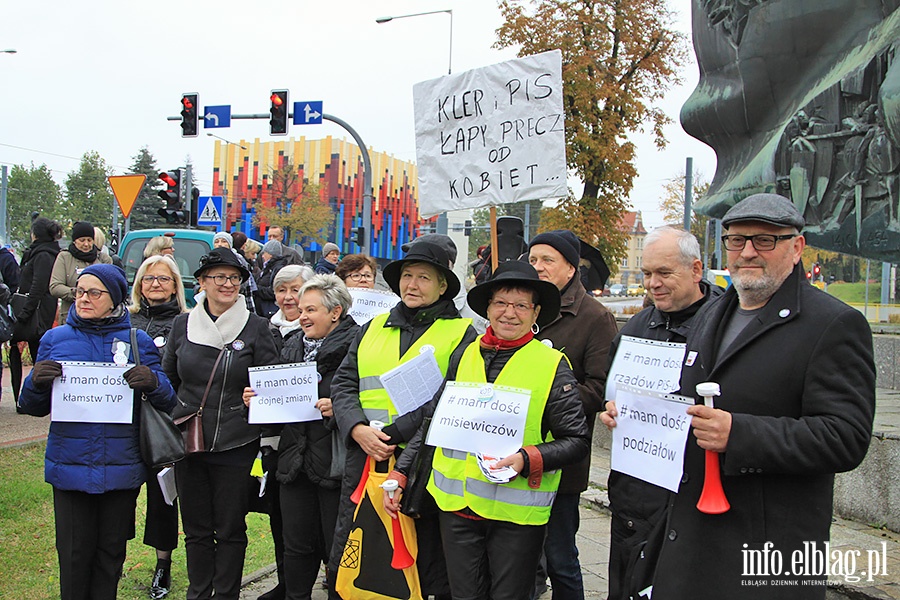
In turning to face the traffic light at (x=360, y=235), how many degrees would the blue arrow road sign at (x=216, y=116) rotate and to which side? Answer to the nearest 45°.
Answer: approximately 135° to its left

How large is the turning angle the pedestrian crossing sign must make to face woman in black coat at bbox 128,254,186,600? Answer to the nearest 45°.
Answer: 0° — it already faces them

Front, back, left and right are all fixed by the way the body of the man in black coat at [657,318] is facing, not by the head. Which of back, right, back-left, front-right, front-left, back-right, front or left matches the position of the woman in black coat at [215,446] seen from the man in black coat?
front-right

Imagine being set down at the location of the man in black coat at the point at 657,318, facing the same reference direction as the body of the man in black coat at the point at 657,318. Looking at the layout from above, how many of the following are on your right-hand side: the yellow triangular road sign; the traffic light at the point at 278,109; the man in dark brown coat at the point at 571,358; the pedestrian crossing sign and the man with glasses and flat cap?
4

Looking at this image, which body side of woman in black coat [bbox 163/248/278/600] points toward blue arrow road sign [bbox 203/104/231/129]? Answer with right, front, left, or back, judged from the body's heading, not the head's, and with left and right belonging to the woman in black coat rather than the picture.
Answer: back

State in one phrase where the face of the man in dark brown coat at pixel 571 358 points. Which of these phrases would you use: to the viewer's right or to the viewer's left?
to the viewer's left

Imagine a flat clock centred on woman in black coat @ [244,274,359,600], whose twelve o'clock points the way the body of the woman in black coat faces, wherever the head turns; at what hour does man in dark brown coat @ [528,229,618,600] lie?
The man in dark brown coat is roughly at 8 o'clock from the woman in black coat.

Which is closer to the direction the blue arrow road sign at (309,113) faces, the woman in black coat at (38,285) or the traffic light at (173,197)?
the woman in black coat
